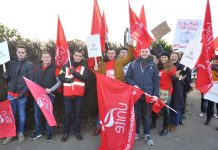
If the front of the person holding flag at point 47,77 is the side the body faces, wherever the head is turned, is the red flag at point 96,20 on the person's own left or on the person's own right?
on the person's own left

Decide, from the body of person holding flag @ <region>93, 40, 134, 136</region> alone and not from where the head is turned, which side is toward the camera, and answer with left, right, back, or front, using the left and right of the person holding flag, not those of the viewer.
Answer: front

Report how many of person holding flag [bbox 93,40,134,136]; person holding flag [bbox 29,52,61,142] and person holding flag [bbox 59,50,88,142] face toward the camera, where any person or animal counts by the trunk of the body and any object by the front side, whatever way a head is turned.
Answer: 3

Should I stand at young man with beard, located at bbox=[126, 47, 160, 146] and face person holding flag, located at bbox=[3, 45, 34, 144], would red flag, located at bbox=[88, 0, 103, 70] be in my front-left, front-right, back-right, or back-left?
front-right

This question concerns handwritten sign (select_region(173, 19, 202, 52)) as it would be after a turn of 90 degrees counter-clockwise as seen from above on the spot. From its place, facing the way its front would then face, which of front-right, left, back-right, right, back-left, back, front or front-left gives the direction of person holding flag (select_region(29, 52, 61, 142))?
back-right

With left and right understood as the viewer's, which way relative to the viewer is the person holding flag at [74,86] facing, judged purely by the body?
facing the viewer

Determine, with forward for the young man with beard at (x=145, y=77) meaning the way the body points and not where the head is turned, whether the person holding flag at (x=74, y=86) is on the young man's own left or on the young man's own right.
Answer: on the young man's own right

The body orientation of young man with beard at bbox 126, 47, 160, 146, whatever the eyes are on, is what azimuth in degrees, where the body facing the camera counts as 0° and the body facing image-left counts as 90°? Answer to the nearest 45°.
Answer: approximately 0°

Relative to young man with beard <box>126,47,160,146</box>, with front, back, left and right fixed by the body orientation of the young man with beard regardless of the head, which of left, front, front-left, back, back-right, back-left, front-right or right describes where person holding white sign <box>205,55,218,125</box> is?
back-left

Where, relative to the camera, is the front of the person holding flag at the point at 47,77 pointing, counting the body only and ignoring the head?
toward the camera

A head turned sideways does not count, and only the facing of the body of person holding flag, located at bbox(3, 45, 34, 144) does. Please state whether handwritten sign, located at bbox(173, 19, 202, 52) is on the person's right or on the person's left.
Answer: on the person's left

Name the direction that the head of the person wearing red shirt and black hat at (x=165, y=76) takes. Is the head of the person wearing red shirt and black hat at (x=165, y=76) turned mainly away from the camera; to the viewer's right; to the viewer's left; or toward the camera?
toward the camera
